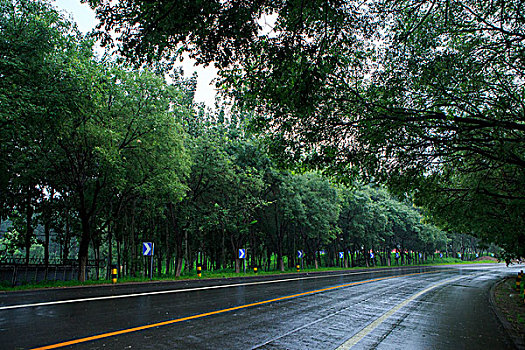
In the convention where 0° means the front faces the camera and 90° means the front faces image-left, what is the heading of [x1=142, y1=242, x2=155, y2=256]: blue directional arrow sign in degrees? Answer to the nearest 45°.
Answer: approximately 0°
